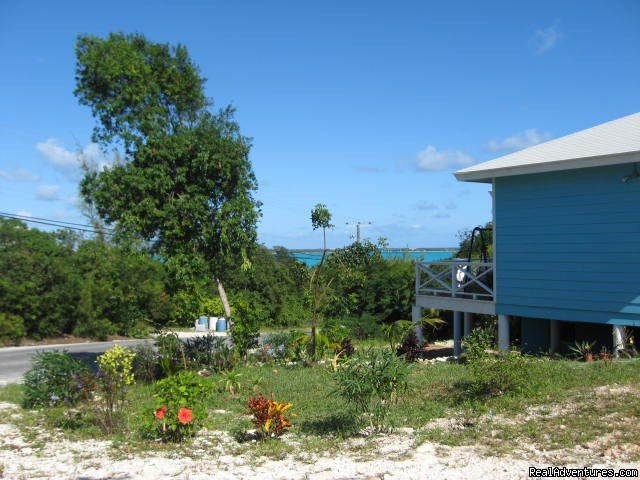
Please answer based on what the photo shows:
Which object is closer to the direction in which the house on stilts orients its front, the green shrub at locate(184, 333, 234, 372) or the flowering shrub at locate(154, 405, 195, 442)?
the green shrub

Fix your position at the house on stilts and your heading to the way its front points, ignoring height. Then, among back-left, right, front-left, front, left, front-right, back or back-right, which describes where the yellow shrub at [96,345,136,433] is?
left

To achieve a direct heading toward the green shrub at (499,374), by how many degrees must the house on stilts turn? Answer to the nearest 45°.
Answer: approximately 135° to its left

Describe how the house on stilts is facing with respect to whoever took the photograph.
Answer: facing away from the viewer and to the left of the viewer

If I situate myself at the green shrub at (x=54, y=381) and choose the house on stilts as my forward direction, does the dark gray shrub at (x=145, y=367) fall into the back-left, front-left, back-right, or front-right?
front-left

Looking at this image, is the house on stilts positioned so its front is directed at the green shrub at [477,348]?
no

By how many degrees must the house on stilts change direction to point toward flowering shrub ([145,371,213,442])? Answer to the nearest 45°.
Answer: approximately 90° to its left

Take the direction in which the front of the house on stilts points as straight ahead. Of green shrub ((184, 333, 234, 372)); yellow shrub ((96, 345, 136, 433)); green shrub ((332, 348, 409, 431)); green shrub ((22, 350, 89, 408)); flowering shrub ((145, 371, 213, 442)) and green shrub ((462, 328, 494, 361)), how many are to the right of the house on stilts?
0

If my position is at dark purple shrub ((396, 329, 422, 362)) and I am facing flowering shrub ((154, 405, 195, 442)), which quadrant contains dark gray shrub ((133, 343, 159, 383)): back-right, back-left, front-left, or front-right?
front-right

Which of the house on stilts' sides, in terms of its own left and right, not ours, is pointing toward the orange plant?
left

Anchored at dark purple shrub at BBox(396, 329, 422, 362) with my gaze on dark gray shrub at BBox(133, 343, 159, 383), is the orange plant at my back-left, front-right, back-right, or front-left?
front-left

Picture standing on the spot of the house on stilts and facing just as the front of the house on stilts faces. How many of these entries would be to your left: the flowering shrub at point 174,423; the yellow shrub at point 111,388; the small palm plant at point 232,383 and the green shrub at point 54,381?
4

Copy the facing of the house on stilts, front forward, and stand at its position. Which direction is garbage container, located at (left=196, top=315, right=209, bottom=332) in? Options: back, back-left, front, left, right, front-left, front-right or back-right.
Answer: front

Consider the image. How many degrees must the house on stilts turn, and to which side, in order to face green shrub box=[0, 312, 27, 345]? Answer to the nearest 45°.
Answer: approximately 45° to its left
